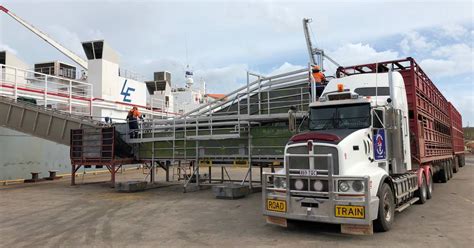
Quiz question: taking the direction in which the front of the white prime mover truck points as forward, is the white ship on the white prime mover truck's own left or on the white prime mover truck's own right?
on the white prime mover truck's own right

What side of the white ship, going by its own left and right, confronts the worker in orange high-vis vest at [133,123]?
right

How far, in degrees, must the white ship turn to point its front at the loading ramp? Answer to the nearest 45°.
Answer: approximately 90° to its right

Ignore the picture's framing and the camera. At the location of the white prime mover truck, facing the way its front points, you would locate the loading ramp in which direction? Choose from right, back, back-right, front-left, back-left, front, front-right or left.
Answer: right

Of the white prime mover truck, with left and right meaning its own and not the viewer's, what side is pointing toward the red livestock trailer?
back

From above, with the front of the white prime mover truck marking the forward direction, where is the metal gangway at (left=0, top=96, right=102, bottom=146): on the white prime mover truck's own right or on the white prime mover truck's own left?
on the white prime mover truck's own right

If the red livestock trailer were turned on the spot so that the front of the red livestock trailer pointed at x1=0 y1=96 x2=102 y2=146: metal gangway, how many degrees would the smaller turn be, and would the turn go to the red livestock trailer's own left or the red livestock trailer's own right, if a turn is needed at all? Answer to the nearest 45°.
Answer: approximately 45° to the red livestock trailer's own right

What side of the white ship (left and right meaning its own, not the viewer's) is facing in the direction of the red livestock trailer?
right

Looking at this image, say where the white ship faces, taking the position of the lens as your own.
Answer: facing away from the viewer and to the right of the viewer

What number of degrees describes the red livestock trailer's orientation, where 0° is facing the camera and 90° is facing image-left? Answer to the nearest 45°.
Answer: approximately 45°

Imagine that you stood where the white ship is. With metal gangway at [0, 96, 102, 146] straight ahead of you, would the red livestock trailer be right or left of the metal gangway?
left

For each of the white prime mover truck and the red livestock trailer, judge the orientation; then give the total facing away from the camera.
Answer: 0
